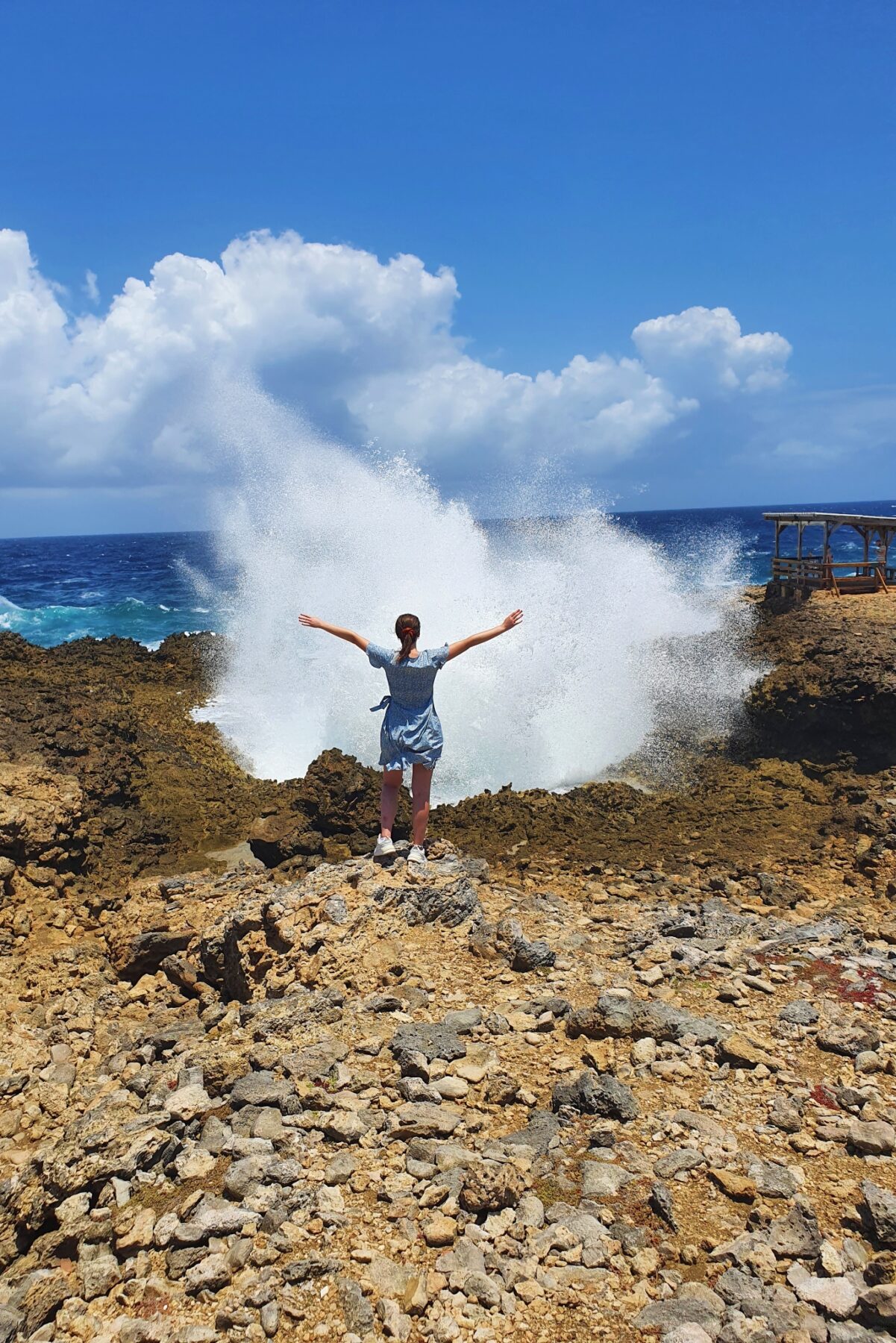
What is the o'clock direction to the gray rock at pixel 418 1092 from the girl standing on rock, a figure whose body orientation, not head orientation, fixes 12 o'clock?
The gray rock is roughly at 6 o'clock from the girl standing on rock.

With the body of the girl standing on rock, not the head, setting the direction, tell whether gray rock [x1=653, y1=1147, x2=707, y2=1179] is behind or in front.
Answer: behind

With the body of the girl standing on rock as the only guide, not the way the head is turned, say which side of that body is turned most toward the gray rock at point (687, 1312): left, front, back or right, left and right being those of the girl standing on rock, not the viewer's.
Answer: back

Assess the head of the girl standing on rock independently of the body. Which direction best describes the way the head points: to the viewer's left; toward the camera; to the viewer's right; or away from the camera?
away from the camera

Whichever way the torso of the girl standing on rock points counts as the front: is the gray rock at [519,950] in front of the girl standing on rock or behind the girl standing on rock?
behind

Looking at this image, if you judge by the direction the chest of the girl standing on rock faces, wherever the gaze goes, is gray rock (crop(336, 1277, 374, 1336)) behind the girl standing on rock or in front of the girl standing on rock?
behind

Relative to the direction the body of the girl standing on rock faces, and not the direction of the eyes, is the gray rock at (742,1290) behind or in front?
behind

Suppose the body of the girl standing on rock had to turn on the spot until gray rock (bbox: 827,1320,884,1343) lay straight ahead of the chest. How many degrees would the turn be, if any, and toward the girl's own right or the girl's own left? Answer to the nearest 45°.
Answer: approximately 180°

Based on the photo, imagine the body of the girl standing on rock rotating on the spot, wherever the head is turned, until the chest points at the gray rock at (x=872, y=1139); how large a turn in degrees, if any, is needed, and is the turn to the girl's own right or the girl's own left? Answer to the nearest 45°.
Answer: approximately 135° to the girl's own right

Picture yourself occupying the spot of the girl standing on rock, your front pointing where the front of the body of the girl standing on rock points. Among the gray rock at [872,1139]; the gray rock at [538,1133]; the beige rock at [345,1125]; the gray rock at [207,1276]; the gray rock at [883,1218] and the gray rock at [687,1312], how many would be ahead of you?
0

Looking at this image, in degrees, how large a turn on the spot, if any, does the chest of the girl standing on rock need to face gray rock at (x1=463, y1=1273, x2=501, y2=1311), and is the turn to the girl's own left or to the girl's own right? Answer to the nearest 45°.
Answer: approximately 180°

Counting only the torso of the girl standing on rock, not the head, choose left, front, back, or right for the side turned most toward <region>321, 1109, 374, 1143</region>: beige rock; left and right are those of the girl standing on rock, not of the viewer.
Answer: back

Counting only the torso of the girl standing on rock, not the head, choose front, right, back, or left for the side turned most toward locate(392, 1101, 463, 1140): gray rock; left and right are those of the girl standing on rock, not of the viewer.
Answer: back

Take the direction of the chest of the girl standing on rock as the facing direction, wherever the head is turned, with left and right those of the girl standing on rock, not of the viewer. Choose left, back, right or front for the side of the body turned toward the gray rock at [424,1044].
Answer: back

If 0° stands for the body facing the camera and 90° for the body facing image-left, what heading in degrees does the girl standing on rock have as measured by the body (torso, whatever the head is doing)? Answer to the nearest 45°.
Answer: approximately 180°
